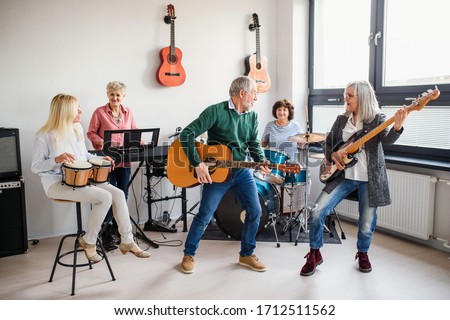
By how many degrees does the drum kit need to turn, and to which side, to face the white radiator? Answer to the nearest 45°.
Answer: approximately 135° to its left

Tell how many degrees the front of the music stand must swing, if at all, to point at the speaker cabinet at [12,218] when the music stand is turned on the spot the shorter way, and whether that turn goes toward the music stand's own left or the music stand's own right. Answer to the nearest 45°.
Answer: approximately 45° to the music stand's own left

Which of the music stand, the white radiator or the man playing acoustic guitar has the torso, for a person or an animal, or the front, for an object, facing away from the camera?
the music stand

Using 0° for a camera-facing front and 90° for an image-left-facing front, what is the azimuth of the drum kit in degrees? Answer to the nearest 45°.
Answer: approximately 45°

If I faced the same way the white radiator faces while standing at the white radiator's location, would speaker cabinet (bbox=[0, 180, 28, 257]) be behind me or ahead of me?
ahead

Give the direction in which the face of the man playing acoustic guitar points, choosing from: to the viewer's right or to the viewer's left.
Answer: to the viewer's right

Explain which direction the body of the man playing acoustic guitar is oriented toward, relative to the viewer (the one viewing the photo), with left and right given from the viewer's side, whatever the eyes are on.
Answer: facing the viewer and to the right of the viewer

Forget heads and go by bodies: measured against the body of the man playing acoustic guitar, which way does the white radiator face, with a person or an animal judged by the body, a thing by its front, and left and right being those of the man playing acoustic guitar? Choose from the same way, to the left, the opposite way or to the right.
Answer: to the right

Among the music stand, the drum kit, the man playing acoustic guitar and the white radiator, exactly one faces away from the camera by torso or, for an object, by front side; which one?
the music stand

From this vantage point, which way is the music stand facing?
away from the camera

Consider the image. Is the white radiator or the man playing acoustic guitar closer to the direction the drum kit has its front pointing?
the man playing acoustic guitar
